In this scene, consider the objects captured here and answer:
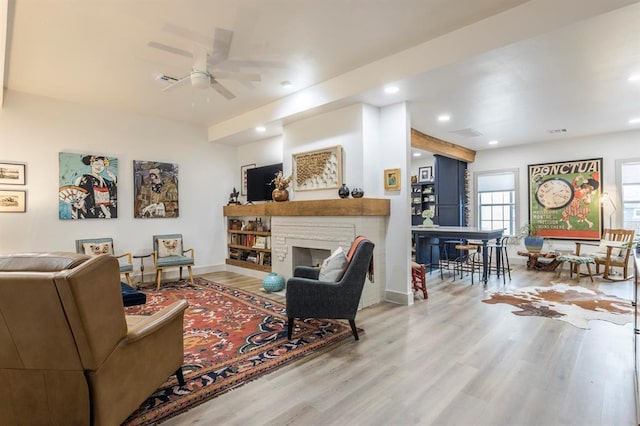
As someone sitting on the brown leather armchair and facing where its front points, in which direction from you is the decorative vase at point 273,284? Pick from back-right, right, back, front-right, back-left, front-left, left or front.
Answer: front

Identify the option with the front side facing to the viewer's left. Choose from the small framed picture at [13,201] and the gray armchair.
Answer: the gray armchair

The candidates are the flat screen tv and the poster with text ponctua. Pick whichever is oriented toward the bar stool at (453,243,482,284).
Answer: the poster with text ponctua

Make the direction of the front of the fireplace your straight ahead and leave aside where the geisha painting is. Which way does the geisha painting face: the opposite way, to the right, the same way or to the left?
to the left

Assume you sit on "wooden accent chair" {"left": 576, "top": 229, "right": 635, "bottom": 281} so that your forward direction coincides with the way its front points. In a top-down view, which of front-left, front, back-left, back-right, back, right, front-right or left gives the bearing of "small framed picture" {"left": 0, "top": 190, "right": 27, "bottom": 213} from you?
front

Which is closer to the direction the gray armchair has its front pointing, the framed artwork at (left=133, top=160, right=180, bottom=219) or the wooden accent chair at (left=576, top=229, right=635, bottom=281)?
the framed artwork

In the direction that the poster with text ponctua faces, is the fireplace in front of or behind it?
in front

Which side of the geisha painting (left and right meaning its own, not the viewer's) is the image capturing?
front

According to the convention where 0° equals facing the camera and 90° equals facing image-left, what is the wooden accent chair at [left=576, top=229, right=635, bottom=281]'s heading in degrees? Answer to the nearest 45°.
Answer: approximately 45°

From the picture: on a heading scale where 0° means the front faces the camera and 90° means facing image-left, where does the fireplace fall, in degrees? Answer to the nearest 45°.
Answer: approximately 45°

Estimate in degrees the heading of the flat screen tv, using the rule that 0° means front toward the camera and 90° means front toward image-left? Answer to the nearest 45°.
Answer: approximately 45°

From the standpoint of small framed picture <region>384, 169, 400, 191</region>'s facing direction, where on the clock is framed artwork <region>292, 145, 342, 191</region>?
The framed artwork is roughly at 2 o'clock from the small framed picture.

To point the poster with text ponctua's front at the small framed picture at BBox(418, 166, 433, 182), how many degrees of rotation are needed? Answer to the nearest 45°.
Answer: approximately 45° to its right

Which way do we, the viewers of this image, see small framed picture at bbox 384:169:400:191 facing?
facing the viewer and to the left of the viewer

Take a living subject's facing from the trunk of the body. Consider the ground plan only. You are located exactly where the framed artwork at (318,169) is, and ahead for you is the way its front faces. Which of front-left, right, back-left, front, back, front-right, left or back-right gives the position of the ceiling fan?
front

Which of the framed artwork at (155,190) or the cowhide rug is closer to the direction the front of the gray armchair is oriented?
the framed artwork

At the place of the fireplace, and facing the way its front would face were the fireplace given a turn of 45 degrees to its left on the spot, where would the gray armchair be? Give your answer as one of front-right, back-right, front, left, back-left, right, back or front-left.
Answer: front

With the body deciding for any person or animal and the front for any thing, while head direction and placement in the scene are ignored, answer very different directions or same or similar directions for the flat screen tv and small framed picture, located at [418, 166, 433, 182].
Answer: same or similar directions
